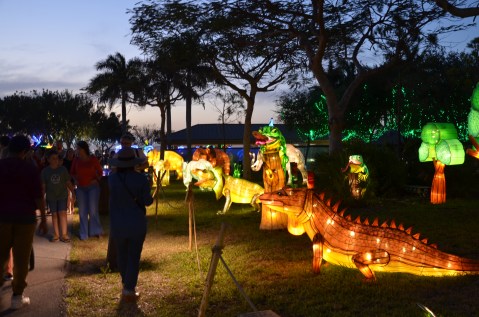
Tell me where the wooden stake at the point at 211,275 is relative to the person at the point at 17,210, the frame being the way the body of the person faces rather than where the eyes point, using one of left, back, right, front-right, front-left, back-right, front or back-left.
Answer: back-right

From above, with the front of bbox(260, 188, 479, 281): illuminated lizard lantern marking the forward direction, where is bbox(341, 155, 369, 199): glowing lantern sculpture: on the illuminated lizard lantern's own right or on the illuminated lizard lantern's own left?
on the illuminated lizard lantern's own right

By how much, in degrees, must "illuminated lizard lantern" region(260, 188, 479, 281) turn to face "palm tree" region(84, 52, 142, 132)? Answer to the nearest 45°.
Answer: approximately 45° to its right

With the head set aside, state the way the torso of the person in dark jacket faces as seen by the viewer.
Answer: away from the camera

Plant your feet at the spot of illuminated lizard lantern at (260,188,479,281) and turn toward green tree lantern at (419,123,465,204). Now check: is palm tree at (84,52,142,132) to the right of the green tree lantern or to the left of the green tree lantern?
left

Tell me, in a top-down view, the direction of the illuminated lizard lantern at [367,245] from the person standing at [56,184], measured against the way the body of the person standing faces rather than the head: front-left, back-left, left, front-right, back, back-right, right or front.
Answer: front-left

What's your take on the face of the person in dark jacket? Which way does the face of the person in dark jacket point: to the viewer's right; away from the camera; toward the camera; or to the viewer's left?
away from the camera

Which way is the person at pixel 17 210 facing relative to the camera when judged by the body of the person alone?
away from the camera

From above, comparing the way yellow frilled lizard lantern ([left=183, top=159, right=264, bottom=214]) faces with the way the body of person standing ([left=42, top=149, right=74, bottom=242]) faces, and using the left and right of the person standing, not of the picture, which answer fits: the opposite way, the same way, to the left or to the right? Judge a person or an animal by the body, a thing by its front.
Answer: to the right

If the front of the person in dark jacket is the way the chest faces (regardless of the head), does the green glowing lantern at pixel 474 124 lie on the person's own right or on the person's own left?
on the person's own right

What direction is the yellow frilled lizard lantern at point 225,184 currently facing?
to the viewer's left
